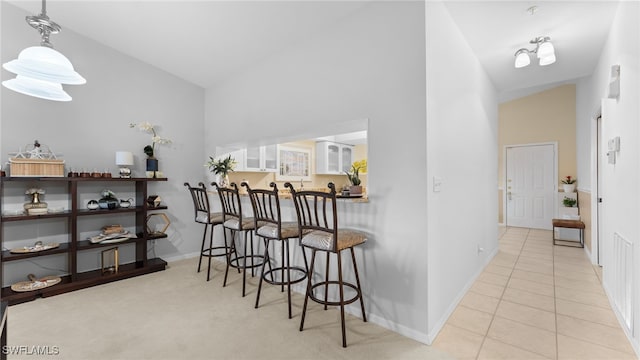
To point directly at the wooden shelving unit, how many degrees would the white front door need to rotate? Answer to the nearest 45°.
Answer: approximately 45° to its right

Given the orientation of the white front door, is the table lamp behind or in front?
in front

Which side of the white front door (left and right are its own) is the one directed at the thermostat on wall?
front

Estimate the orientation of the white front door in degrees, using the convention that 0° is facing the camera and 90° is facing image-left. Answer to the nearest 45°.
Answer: approximately 0°

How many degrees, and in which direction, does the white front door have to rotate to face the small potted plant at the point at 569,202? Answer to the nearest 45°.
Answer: approximately 45° to its left

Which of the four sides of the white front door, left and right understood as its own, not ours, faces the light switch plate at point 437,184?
front

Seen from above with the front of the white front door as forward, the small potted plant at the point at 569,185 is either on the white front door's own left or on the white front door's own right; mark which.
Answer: on the white front door's own left

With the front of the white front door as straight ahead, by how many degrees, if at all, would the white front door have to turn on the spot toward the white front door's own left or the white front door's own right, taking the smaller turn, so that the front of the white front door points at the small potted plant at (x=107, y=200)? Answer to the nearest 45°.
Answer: approximately 45° to the white front door's own right

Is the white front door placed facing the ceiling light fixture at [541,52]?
yes

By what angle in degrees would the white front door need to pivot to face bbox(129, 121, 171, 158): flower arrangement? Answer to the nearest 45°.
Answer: approximately 45° to its right
